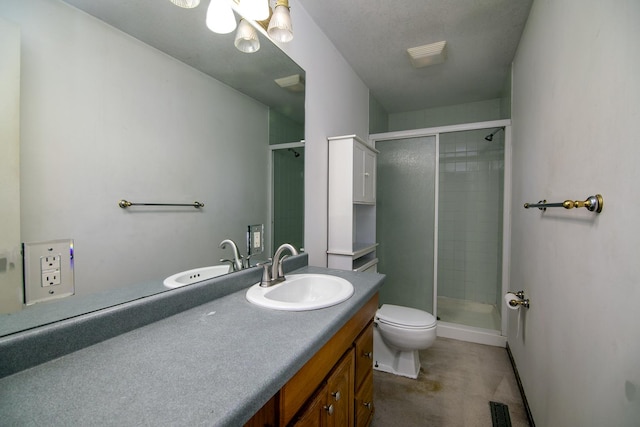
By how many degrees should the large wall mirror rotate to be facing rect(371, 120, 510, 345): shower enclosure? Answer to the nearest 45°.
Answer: approximately 45° to its left

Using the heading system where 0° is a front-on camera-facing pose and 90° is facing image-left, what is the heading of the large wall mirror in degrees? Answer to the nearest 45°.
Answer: approximately 315°

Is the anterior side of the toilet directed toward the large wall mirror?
no

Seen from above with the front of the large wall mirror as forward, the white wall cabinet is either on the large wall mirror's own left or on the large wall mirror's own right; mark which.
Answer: on the large wall mirror's own left

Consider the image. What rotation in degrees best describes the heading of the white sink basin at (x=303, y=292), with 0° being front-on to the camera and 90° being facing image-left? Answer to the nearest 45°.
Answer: approximately 315°

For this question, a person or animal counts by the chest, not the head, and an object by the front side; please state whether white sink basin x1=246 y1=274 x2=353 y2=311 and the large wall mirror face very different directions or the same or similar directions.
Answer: same or similar directions

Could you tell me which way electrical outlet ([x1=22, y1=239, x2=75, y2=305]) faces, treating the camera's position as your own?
facing the viewer and to the right of the viewer

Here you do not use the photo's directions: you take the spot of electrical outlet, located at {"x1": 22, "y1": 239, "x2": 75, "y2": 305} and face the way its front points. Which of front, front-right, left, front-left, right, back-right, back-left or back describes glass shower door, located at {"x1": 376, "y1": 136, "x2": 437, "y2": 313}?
front-left

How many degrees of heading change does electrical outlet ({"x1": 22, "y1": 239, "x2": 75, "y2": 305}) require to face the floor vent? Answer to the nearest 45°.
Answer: approximately 45° to its left

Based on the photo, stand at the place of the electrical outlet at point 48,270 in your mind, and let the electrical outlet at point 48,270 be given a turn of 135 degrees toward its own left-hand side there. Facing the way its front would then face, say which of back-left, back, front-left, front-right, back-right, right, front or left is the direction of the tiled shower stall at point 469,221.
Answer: right

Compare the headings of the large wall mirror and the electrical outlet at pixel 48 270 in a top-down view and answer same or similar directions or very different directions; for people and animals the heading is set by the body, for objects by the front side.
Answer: same or similar directions

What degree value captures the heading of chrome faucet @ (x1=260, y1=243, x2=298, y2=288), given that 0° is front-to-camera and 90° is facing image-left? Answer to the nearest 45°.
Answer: approximately 315°

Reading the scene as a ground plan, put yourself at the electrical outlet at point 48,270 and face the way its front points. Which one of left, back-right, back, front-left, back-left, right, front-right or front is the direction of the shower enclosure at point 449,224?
front-left

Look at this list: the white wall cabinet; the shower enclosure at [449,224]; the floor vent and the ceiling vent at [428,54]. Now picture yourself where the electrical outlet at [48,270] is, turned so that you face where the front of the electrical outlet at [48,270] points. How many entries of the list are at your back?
0
